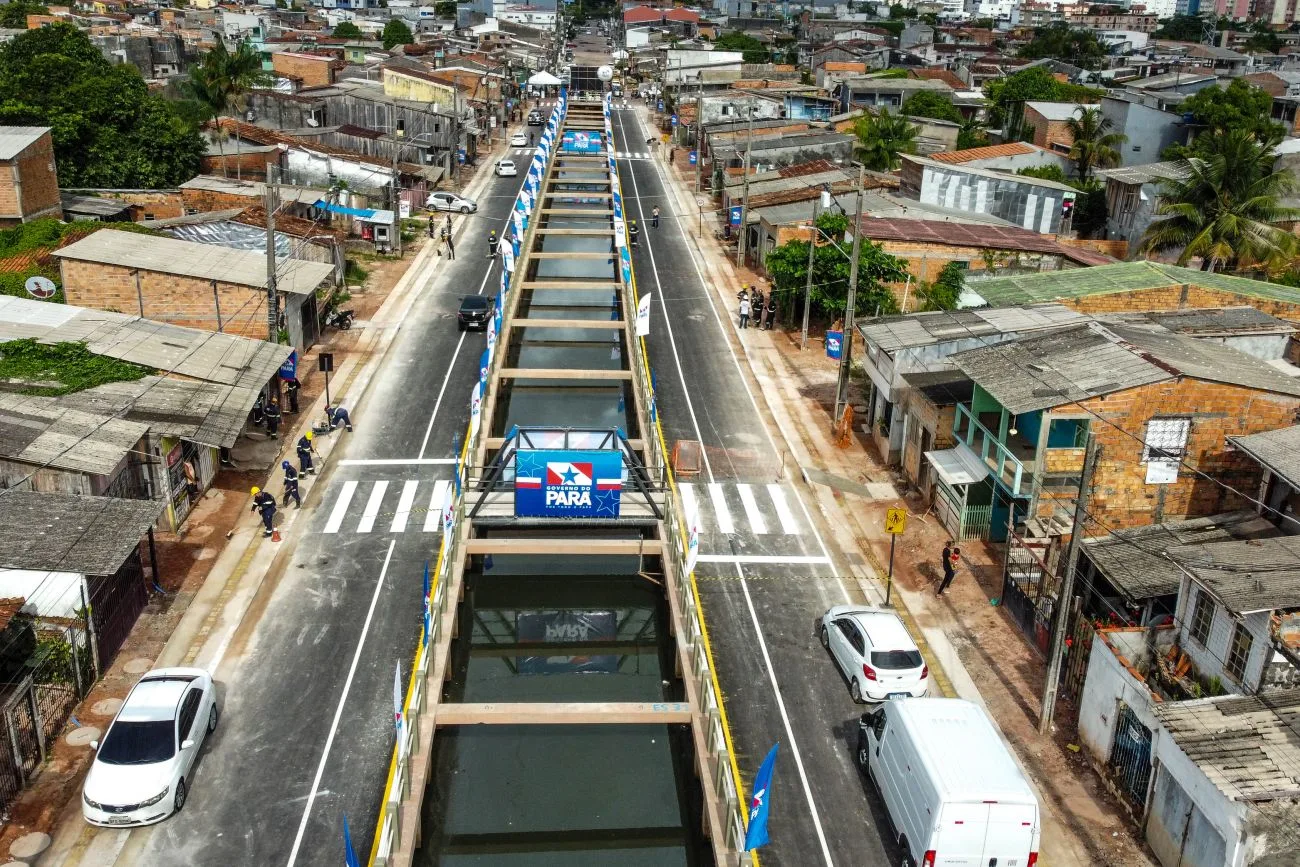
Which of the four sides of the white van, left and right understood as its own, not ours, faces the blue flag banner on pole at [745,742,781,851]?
left

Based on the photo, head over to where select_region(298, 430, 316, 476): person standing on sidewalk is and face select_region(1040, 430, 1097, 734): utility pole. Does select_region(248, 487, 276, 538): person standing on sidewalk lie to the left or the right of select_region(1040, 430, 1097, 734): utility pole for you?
right

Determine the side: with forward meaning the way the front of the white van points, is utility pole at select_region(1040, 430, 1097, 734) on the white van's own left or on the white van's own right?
on the white van's own right

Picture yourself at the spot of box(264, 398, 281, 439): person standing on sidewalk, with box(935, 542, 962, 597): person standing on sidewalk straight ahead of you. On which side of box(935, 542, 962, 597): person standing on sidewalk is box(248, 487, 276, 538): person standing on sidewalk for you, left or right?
right

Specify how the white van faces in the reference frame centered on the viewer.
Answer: facing away from the viewer and to the left of the viewer

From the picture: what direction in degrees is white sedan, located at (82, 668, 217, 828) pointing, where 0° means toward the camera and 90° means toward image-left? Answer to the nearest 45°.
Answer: approximately 45°

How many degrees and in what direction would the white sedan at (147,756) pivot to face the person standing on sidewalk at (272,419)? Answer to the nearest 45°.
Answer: approximately 135° to its right

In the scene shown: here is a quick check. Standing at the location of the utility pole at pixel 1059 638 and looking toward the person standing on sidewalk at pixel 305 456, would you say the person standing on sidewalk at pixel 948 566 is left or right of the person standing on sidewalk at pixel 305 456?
right

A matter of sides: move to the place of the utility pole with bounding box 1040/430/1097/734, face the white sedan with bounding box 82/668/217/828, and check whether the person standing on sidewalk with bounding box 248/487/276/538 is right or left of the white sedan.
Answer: right
